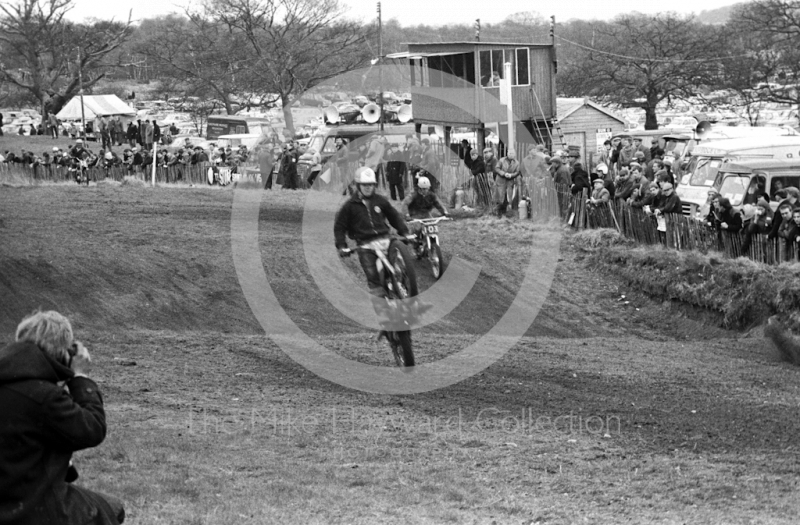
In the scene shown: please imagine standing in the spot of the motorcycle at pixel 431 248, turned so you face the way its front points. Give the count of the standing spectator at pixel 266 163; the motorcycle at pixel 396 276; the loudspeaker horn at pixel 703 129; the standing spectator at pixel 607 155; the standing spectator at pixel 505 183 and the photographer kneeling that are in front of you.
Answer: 2

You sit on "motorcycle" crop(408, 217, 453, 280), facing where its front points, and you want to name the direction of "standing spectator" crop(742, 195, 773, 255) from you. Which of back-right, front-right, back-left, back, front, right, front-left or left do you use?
left

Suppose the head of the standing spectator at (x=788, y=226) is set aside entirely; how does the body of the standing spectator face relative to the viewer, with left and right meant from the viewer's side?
facing the viewer and to the left of the viewer

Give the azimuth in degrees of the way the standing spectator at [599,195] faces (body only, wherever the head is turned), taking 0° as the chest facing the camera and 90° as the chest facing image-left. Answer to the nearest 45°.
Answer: approximately 45°

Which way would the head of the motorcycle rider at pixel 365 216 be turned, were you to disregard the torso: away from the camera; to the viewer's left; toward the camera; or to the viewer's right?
toward the camera

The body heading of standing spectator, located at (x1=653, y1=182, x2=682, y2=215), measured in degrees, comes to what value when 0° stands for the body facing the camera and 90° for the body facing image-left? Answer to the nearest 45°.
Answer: approximately 45°

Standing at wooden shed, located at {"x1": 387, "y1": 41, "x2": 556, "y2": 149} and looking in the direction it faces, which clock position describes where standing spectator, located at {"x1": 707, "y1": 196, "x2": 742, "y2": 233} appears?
The standing spectator is roughly at 10 o'clock from the wooden shed.

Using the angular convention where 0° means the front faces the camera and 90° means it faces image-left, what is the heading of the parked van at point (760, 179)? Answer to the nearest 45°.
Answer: approximately 45°

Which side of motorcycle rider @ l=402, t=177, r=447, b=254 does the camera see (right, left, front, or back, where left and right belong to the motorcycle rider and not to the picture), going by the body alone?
front

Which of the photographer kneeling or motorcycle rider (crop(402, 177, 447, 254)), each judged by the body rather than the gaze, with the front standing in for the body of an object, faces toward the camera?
the motorcycle rider

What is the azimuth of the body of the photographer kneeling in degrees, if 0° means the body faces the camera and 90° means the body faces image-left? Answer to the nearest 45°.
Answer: approximately 225°

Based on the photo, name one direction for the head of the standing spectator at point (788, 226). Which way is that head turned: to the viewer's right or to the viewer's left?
to the viewer's left

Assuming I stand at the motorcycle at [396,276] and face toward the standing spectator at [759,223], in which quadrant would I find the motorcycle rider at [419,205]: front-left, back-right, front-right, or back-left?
front-left

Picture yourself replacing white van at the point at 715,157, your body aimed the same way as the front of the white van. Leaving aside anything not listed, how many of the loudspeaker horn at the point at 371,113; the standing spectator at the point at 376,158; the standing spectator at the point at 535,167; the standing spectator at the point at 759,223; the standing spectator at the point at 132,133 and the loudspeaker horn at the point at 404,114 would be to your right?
5

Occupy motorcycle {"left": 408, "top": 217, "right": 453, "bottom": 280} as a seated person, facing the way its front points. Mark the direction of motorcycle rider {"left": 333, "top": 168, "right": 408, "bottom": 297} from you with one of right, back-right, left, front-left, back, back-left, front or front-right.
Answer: front
